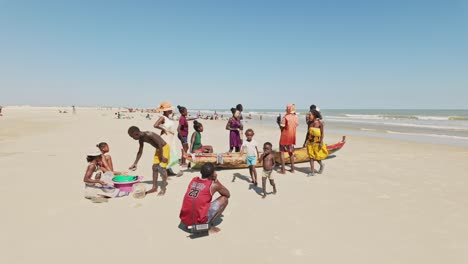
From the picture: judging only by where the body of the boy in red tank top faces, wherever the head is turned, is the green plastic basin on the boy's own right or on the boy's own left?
on the boy's own left

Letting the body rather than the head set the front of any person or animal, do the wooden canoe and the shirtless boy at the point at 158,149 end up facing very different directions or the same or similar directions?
very different directions

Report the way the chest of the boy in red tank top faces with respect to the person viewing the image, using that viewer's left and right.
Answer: facing away from the viewer and to the right of the viewer

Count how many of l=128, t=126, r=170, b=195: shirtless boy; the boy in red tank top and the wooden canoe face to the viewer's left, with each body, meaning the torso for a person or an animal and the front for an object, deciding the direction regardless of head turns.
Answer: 1

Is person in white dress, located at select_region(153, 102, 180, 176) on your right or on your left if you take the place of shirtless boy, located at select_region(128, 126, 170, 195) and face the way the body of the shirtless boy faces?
on your right

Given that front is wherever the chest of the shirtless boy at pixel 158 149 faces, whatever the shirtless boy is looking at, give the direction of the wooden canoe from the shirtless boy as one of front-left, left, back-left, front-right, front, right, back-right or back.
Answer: back-right

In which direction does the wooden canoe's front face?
to the viewer's right

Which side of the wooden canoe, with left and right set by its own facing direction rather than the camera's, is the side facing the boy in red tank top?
right

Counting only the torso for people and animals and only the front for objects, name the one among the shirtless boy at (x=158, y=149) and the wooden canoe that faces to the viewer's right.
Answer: the wooden canoe

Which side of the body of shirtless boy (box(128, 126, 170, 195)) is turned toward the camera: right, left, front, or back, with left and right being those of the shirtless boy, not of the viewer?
left

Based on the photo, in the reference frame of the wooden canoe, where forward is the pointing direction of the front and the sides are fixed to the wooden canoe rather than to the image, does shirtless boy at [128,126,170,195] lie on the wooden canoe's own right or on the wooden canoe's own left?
on the wooden canoe's own right

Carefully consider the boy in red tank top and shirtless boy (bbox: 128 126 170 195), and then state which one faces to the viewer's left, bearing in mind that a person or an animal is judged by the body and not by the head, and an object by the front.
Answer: the shirtless boy

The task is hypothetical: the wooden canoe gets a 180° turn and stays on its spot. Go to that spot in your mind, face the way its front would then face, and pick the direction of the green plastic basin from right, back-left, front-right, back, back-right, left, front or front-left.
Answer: front-left

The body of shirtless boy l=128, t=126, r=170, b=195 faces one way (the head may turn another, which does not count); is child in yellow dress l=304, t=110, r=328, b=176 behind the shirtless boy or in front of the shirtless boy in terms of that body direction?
behind
